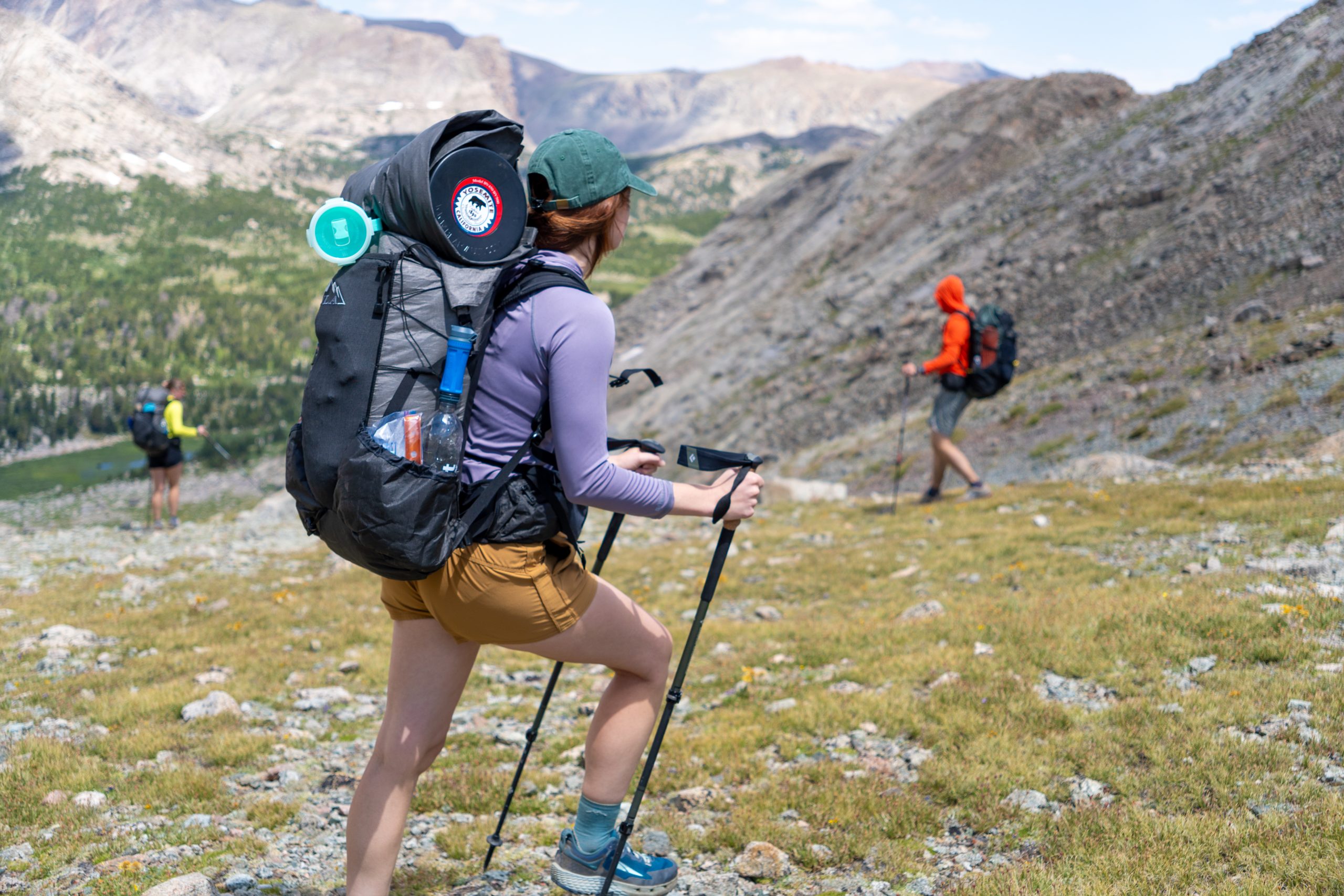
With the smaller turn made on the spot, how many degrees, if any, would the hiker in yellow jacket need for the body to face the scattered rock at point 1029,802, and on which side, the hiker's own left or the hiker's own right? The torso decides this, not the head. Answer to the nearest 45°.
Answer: approximately 90° to the hiker's own right

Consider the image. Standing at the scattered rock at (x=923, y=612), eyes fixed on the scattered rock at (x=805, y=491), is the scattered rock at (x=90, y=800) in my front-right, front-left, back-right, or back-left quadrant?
back-left

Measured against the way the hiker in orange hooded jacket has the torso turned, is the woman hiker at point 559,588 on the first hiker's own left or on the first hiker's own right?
on the first hiker's own left

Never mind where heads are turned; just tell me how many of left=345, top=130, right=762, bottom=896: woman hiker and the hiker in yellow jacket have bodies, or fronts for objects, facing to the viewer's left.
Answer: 0

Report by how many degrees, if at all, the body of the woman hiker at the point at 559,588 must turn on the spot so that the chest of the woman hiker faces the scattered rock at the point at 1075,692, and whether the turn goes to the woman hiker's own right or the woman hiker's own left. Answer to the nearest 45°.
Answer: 0° — they already face it

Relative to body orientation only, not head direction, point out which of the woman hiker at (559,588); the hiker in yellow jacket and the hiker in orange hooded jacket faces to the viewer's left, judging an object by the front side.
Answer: the hiker in orange hooded jacket

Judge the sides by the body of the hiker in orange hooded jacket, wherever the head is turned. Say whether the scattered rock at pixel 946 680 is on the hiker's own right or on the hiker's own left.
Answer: on the hiker's own left

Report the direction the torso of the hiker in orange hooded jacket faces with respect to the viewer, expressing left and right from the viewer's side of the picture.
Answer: facing to the left of the viewer

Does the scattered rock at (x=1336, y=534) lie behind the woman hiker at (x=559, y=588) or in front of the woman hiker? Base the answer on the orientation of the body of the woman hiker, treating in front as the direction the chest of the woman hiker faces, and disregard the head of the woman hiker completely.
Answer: in front
